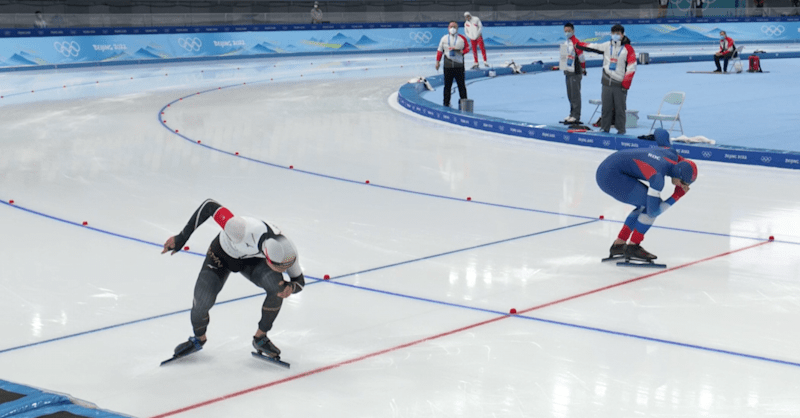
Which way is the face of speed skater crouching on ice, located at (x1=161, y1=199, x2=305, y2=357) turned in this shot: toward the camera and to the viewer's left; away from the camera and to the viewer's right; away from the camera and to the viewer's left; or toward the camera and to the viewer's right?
toward the camera and to the viewer's right

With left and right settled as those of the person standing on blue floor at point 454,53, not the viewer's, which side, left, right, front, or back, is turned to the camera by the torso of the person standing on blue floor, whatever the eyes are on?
front

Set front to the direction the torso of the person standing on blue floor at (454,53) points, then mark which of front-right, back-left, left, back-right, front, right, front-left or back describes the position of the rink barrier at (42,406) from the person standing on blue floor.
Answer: front

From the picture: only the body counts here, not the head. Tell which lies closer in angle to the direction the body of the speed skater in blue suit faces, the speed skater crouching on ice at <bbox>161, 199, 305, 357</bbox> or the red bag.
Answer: the red bag

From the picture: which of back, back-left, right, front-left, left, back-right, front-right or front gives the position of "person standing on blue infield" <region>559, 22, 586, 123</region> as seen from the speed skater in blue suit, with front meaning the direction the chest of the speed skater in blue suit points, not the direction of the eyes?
left

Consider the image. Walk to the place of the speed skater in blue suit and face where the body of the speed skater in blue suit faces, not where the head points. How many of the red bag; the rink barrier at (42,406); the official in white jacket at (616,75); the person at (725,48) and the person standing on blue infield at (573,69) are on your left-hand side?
4

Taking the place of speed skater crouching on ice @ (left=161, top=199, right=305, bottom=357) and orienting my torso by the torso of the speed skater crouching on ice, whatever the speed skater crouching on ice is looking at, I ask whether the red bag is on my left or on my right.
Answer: on my left

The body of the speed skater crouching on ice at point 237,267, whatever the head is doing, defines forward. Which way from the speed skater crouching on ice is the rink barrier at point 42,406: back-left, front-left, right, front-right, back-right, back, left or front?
right

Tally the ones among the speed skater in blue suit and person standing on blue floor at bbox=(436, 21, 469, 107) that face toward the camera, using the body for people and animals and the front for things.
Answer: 1

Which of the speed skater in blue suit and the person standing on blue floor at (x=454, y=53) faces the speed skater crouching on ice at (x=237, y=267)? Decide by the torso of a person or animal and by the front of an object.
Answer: the person standing on blue floor at (x=454, y=53)
